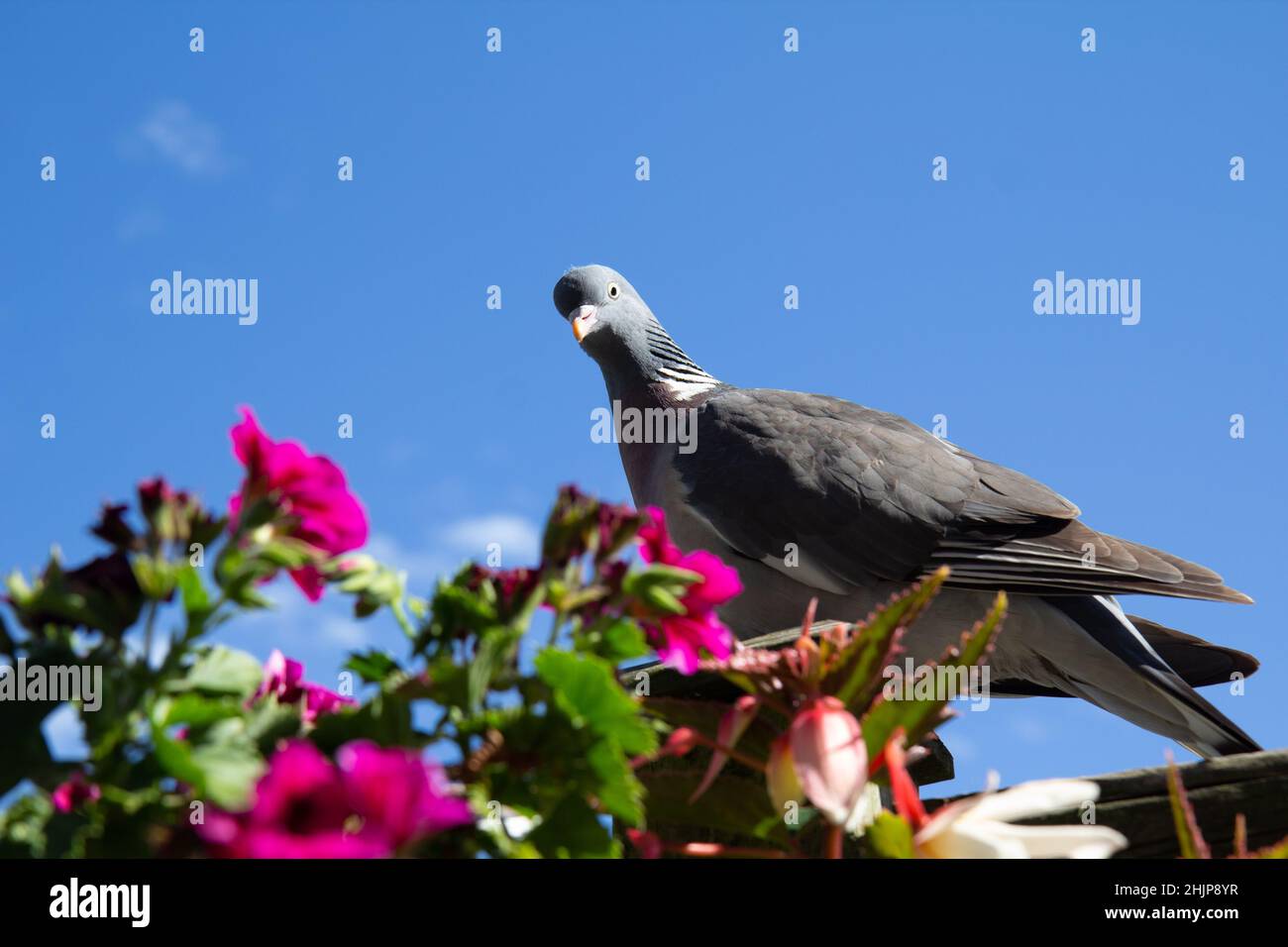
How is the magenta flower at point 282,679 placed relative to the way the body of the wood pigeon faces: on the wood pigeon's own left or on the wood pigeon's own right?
on the wood pigeon's own left

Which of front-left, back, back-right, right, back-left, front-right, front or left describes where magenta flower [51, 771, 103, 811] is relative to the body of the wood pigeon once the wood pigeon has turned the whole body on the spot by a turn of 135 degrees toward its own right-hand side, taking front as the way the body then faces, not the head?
back-right

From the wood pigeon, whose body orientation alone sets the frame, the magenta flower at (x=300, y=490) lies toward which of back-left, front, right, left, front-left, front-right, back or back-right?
left

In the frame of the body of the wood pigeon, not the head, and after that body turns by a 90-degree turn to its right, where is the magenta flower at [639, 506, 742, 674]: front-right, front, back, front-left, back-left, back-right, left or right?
back

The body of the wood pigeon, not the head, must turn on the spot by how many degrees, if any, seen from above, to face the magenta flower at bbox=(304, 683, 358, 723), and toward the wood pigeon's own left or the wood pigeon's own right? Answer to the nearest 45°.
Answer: approximately 90° to the wood pigeon's own left

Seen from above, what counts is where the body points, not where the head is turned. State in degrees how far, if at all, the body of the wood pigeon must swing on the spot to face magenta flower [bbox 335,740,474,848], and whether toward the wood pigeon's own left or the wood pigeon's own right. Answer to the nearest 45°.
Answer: approximately 90° to the wood pigeon's own left

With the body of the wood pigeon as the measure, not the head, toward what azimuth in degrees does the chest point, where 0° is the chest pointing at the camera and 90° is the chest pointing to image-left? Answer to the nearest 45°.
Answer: approximately 90°

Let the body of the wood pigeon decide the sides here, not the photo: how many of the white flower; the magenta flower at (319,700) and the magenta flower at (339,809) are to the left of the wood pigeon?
3

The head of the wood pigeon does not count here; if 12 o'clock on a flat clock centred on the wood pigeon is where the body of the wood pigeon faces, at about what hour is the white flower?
The white flower is roughly at 9 o'clock from the wood pigeon.

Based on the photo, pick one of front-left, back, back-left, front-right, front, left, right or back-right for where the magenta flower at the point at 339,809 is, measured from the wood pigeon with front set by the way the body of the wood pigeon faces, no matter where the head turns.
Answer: left
